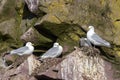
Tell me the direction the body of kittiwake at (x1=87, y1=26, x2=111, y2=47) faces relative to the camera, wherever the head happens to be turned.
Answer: to the viewer's left

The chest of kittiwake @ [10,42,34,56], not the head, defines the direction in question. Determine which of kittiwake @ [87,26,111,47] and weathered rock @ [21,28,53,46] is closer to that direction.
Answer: the kittiwake

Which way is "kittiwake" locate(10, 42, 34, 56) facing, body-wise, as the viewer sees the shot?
to the viewer's right

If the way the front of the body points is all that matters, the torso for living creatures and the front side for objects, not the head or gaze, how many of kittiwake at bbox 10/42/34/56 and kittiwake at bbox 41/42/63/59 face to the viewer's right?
2

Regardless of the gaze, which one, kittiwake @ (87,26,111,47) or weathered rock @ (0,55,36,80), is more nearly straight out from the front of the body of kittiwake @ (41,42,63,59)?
the kittiwake

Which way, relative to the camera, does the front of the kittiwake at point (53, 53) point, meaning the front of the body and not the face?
to the viewer's right

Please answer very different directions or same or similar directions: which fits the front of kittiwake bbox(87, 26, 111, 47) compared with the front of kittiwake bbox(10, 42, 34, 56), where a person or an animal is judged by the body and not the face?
very different directions

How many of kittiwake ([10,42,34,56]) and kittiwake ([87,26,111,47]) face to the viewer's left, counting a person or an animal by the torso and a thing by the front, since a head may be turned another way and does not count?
1
